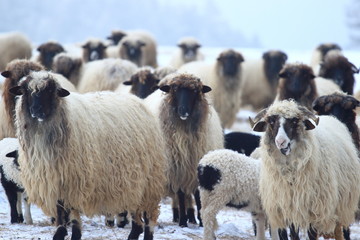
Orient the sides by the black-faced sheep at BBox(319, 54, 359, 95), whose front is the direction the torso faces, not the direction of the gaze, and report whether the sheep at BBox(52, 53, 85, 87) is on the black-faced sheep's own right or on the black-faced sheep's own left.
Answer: on the black-faced sheep's own right

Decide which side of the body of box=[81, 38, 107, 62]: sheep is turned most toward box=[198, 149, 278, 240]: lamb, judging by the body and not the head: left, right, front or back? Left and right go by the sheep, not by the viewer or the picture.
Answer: front

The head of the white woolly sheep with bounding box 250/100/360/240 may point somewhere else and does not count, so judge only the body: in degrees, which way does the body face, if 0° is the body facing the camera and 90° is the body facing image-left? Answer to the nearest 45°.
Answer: approximately 45°

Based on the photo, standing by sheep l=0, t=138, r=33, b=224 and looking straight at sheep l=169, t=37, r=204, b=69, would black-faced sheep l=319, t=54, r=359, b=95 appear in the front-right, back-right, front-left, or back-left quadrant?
front-right

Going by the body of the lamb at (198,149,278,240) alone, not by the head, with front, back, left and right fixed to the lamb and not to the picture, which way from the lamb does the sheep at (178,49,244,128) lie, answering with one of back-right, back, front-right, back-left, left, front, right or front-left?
left

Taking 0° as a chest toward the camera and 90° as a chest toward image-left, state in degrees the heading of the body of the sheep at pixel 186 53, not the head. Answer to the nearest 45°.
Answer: approximately 0°

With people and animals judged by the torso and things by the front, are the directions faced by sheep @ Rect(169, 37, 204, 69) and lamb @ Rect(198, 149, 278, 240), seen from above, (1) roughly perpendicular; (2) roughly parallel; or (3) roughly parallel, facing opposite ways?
roughly perpendicular

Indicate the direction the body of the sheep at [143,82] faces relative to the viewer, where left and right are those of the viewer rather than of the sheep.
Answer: facing the viewer

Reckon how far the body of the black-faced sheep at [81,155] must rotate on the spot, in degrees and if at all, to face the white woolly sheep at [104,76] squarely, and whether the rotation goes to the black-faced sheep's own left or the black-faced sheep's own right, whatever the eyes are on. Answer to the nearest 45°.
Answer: approximately 135° to the black-faced sheep's own right

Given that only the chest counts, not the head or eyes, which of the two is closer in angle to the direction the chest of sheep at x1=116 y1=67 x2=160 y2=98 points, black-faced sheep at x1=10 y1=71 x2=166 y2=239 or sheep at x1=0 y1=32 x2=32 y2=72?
the black-faced sheep
